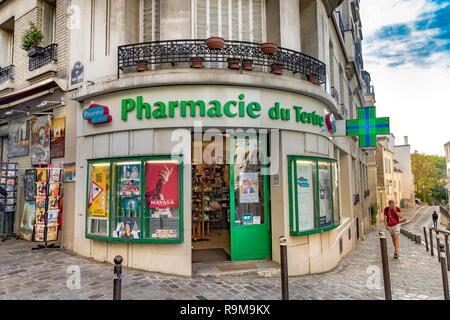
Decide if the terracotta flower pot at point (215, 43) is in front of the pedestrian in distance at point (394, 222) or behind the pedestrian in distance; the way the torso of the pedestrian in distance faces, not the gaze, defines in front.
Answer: in front

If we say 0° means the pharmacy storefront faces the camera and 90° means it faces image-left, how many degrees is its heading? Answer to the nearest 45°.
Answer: approximately 0°

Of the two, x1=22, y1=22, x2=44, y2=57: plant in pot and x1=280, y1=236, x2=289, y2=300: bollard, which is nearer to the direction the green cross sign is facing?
the bollard

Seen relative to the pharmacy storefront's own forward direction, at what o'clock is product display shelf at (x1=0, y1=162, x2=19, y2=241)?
The product display shelf is roughly at 4 o'clock from the pharmacy storefront.

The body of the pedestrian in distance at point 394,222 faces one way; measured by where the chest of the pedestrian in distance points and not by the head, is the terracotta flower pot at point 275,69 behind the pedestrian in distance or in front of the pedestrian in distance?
in front

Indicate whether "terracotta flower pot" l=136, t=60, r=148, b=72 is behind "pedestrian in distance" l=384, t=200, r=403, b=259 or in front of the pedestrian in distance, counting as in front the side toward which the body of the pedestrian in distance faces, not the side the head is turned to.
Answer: in front

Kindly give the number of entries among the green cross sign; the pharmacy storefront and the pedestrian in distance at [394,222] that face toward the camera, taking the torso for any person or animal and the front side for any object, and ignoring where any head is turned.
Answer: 3

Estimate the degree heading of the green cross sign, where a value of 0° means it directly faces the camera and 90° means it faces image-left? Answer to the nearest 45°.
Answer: approximately 0°
